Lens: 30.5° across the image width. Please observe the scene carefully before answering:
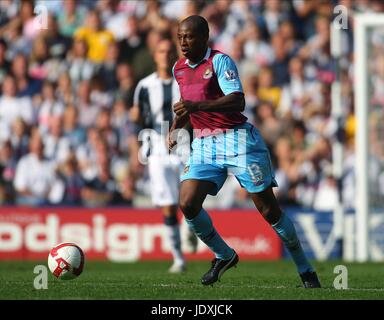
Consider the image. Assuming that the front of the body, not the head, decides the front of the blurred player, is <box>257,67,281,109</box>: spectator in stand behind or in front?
behind

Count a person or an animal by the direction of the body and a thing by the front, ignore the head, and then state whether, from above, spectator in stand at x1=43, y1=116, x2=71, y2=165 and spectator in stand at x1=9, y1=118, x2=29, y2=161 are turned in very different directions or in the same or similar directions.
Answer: same or similar directions

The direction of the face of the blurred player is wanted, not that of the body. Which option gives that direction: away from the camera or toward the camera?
toward the camera

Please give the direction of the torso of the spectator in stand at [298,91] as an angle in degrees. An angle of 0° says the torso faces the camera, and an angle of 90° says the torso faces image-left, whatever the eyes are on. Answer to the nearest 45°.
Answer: approximately 0°

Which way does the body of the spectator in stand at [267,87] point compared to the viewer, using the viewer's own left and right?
facing the viewer

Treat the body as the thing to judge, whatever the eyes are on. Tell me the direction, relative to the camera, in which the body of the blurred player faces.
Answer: toward the camera

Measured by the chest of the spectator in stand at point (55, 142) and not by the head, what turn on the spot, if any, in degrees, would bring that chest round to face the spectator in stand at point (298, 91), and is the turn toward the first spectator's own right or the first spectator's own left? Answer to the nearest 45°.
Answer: approximately 90° to the first spectator's own left

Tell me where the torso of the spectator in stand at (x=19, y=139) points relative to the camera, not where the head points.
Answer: toward the camera

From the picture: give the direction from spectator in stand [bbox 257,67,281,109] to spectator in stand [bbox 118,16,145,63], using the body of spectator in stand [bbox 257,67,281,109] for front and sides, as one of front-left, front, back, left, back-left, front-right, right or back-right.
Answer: right

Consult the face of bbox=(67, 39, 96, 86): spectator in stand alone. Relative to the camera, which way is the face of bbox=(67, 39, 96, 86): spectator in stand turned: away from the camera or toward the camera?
toward the camera

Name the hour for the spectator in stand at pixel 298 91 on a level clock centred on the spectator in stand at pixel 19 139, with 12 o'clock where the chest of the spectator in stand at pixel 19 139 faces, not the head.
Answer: the spectator in stand at pixel 298 91 is roughly at 9 o'clock from the spectator in stand at pixel 19 139.

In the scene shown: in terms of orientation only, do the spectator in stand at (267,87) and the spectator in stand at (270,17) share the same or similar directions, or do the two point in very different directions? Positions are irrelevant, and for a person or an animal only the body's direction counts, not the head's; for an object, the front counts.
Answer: same or similar directions

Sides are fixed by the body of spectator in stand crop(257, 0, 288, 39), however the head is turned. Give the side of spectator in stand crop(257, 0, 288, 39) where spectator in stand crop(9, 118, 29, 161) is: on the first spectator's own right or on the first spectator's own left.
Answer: on the first spectator's own right

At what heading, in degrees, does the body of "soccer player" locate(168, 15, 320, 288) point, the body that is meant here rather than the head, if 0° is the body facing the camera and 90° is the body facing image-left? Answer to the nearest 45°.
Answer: approximately 45°
